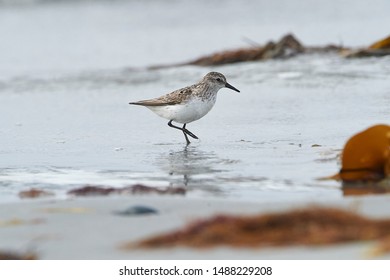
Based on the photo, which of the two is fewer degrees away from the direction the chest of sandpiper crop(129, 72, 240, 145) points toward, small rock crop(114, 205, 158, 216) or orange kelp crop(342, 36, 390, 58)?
the orange kelp

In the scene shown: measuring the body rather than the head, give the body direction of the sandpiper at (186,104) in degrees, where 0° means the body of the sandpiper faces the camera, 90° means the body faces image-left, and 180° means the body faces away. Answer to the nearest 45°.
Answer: approximately 270°

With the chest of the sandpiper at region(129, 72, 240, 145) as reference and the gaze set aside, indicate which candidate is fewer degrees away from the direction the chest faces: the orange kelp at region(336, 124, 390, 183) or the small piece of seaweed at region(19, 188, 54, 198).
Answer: the orange kelp

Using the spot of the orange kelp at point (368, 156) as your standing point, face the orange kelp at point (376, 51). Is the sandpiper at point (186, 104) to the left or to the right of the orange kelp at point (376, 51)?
left

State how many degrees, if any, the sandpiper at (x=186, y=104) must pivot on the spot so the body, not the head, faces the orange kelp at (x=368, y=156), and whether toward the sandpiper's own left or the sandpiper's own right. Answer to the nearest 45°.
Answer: approximately 45° to the sandpiper's own right

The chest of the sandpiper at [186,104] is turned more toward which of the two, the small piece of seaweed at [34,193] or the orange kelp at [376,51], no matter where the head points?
the orange kelp

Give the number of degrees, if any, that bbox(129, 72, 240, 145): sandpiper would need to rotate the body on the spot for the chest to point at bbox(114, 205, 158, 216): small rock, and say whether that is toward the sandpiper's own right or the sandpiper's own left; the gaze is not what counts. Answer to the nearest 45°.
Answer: approximately 90° to the sandpiper's own right

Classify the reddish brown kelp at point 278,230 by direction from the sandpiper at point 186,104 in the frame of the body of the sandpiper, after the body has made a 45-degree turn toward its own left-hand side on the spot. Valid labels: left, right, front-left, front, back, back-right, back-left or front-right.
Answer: back-right
